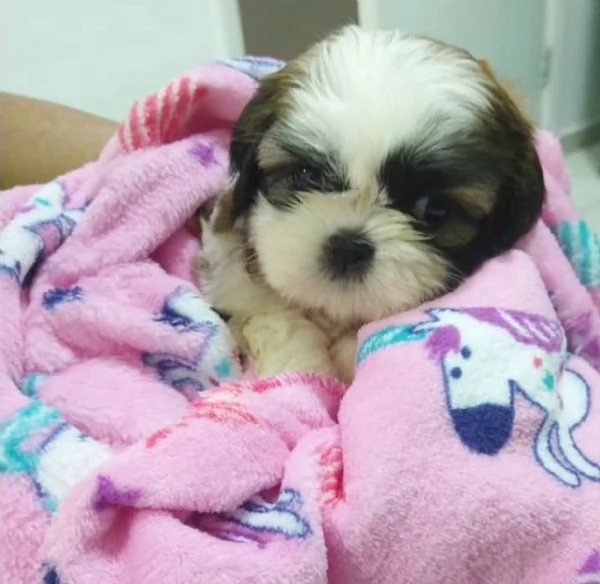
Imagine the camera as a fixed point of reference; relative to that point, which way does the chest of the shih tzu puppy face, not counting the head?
toward the camera
